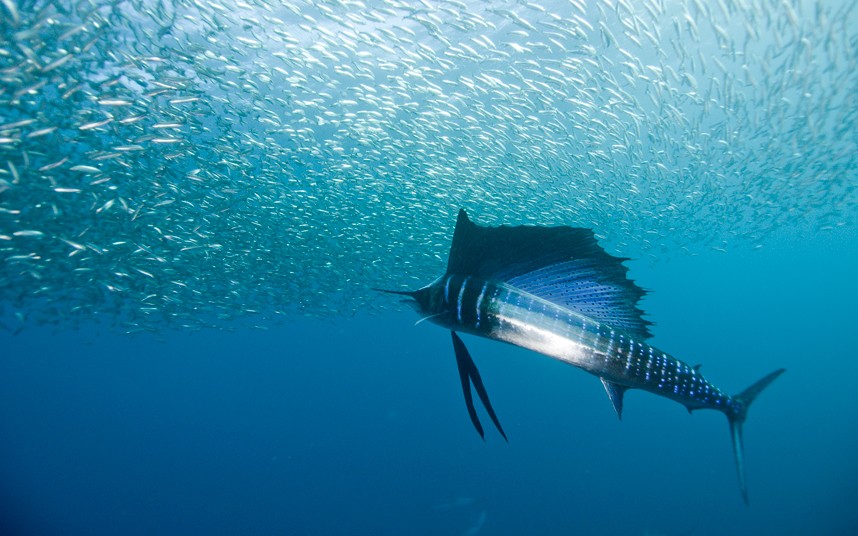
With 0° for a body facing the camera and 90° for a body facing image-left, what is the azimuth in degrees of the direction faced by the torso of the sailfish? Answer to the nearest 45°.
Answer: approximately 90°
